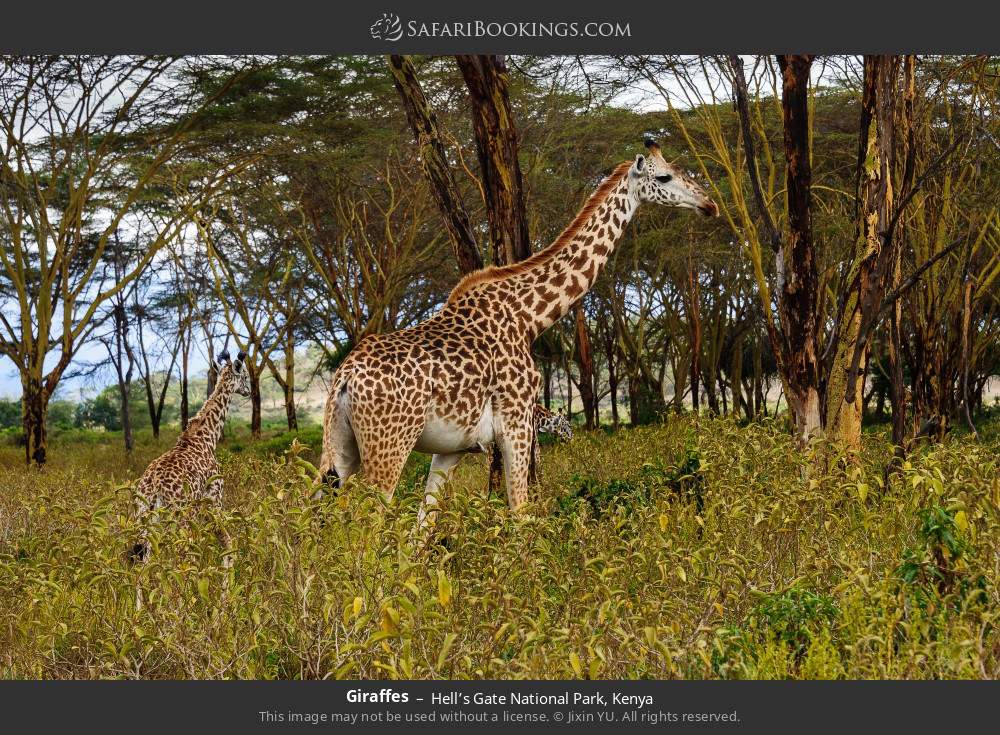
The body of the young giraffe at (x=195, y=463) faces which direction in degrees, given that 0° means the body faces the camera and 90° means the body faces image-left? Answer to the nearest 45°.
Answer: approximately 270°
